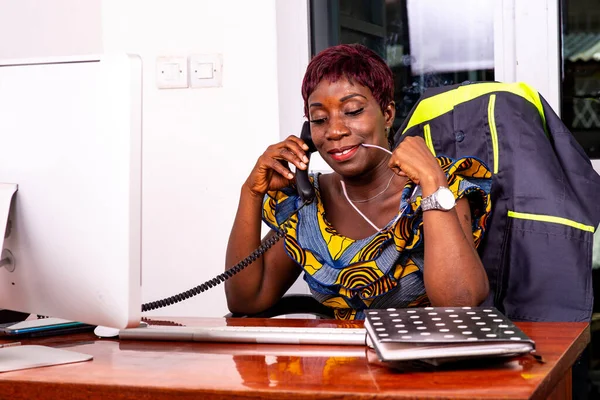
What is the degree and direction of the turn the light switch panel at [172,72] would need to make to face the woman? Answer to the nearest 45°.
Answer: approximately 45° to its left

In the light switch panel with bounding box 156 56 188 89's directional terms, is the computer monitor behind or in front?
in front

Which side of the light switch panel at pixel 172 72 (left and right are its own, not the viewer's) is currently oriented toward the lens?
front

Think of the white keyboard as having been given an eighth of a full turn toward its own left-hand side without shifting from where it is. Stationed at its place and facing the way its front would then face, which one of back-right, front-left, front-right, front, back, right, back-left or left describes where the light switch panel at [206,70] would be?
front-right

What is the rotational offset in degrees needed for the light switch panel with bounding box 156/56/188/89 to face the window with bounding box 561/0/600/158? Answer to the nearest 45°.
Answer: approximately 90° to its left

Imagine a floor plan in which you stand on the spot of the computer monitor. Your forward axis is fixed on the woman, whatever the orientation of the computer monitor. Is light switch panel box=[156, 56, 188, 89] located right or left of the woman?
left

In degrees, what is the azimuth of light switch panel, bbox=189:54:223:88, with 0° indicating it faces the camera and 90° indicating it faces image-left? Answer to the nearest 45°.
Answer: approximately 0°

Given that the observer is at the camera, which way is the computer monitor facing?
facing away from the viewer and to the right of the viewer

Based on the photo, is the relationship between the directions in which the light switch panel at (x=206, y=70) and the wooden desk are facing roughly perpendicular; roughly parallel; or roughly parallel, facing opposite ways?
roughly parallel, facing opposite ways

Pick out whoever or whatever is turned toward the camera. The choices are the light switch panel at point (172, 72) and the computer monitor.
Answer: the light switch panel

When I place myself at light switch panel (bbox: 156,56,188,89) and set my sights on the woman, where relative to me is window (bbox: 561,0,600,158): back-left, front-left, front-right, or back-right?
front-left

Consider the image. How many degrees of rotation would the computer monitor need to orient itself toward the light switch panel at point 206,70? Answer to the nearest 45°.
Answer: approximately 45° to its left

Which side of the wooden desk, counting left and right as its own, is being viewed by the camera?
back

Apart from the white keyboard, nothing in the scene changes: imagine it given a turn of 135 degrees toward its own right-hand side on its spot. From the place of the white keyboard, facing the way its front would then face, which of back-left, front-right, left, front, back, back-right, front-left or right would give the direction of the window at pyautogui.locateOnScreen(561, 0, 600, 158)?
left

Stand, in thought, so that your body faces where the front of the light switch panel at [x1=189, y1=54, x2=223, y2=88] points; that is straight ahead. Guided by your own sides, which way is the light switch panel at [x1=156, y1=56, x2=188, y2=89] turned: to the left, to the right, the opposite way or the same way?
the same way

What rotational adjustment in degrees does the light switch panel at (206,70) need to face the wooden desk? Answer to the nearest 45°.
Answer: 0° — it already faces it

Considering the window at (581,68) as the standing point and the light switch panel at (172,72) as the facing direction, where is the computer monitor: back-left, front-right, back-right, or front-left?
front-left

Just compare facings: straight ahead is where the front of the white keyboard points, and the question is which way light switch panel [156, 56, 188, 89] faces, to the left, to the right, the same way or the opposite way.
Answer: the opposite way

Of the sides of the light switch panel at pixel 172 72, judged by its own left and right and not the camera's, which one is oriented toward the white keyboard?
front

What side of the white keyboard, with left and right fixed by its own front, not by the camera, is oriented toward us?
back

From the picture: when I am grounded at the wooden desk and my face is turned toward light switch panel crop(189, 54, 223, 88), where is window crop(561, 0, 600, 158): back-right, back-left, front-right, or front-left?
front-right
